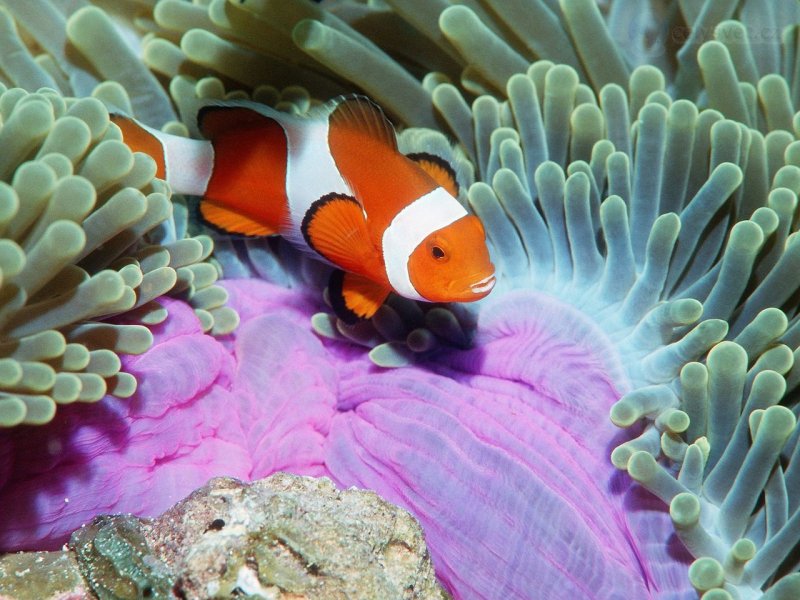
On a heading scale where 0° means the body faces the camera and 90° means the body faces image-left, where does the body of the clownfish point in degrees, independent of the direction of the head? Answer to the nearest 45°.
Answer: approximately 315°

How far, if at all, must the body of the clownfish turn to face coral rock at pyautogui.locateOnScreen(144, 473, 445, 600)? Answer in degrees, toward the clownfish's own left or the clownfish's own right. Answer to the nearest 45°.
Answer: approximately 45° to the clownfish's own right
